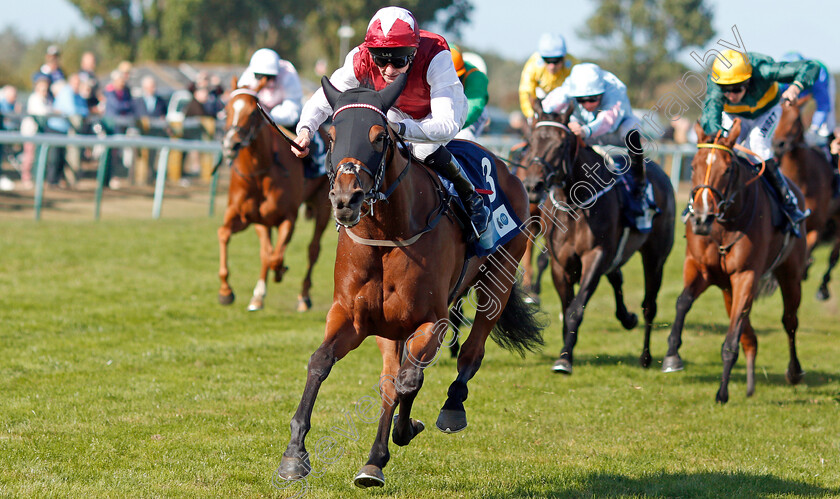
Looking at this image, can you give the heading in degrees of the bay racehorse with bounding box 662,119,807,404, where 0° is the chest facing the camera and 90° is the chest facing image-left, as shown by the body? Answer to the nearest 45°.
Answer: approximately 45°

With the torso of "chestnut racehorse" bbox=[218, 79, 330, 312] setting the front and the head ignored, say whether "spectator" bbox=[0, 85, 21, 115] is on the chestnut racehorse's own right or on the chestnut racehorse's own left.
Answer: on the chestnut racehorse's own right

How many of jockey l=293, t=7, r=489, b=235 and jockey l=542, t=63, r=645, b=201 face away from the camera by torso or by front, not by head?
0

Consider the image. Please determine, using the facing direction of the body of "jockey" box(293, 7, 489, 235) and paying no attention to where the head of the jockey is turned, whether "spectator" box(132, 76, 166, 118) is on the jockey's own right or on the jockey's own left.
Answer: on the jockey's own right

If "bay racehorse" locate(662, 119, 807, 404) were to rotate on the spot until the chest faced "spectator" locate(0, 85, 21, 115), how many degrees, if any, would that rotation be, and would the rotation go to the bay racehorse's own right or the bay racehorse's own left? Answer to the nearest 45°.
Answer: approximately 90° to the bay racehorse's own right

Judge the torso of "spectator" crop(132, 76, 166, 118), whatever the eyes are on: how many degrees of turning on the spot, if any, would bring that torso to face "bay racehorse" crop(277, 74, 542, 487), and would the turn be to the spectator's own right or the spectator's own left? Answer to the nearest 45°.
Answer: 0° — they already face it

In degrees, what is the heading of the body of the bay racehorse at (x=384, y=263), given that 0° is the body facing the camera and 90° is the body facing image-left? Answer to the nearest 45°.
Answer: approximately 45°

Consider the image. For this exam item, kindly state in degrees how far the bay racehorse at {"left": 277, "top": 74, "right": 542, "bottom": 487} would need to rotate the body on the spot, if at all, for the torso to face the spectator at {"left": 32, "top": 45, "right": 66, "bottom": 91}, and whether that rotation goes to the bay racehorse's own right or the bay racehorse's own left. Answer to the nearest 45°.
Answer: approximately 90° to the bay racehorse's own right

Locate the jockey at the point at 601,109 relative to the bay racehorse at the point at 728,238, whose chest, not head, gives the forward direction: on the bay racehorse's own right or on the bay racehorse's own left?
on the bay racehorse's own right

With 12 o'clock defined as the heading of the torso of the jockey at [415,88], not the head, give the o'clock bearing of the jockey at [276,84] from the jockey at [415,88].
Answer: the jockey at [276,84] is roughly at 4 o'clock from the jockey at [415,88].

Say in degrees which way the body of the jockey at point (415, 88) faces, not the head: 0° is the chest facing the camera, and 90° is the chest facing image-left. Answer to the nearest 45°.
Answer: approximately 45°
